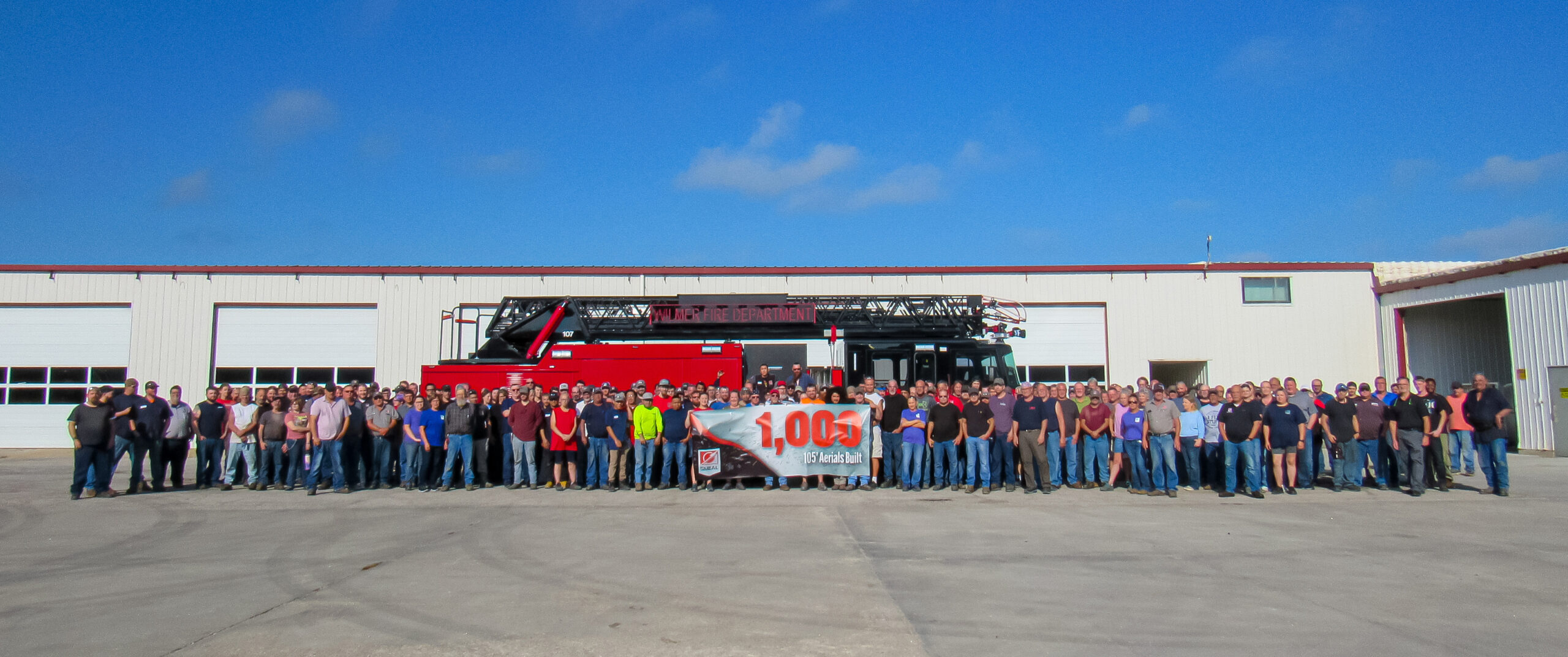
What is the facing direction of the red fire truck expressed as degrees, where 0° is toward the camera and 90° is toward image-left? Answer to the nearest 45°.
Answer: approximately 270°

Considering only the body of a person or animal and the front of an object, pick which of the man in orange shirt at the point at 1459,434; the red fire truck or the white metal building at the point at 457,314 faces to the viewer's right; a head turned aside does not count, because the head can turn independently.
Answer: the red fire truck

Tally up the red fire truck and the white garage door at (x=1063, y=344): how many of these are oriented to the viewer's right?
1

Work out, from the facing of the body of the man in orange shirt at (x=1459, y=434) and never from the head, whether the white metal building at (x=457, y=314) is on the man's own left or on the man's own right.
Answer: on the man's own right

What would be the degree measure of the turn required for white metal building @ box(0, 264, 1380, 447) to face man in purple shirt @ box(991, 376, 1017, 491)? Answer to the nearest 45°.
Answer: approximately 45° to its left

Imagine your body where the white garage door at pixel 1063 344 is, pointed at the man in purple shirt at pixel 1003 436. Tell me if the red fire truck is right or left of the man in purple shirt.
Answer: right

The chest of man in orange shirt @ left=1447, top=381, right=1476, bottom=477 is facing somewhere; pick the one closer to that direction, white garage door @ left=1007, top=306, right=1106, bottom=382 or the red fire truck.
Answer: the red fire truck

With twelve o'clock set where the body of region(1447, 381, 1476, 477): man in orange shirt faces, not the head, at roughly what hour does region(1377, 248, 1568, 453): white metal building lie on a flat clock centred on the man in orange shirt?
The white metal building is roughly at 6 o'clock from the man in orange shirt.

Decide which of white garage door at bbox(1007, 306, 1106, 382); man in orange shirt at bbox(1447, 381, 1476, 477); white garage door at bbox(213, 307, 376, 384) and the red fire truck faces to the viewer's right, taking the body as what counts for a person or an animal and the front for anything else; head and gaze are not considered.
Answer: the red fire truck
